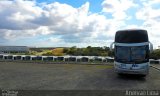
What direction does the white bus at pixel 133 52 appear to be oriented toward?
toward the camera
